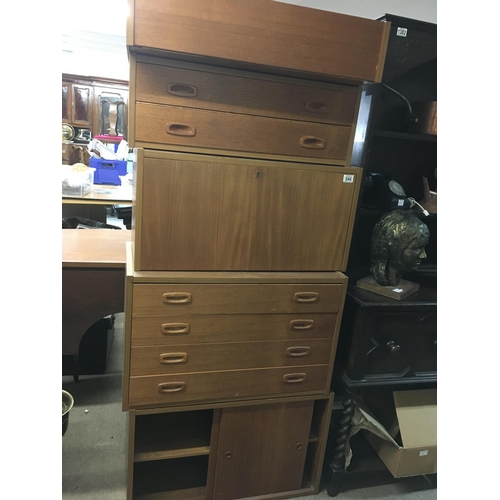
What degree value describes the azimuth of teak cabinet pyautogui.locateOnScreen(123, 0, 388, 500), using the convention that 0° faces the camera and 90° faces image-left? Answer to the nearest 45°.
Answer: approximately 0°

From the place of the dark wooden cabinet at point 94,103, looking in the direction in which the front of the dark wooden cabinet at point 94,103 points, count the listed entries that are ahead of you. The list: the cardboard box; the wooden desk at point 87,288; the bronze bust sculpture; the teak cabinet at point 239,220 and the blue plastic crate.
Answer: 5

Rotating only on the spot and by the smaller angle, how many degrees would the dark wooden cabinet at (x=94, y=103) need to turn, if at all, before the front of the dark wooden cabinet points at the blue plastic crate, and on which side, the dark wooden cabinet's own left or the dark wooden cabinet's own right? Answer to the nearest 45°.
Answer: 0° — it already faces it

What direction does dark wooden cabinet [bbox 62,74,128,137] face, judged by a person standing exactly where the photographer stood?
facing the viewer

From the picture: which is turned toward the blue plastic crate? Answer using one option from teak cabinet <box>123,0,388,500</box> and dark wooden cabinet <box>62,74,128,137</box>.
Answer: dark wooden cabinet <box>62,74,128,137</box>

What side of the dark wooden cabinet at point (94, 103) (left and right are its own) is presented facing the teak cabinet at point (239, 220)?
front

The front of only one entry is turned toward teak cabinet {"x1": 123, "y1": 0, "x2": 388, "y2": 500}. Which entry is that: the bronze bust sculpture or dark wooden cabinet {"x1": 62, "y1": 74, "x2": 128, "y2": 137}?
dark wooden cabinet {"x1": 62, "y1": 74, "x2": 128, "y2": 137}

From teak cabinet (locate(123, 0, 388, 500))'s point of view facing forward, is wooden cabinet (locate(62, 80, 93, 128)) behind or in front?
behind

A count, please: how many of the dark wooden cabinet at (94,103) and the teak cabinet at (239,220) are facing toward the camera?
2

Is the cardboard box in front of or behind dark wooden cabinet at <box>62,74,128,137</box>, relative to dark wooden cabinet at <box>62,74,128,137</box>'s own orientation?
in front

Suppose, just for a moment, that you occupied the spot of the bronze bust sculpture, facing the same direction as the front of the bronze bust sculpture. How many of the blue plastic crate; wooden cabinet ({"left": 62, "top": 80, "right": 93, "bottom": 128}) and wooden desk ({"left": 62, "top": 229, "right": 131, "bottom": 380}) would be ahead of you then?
0
